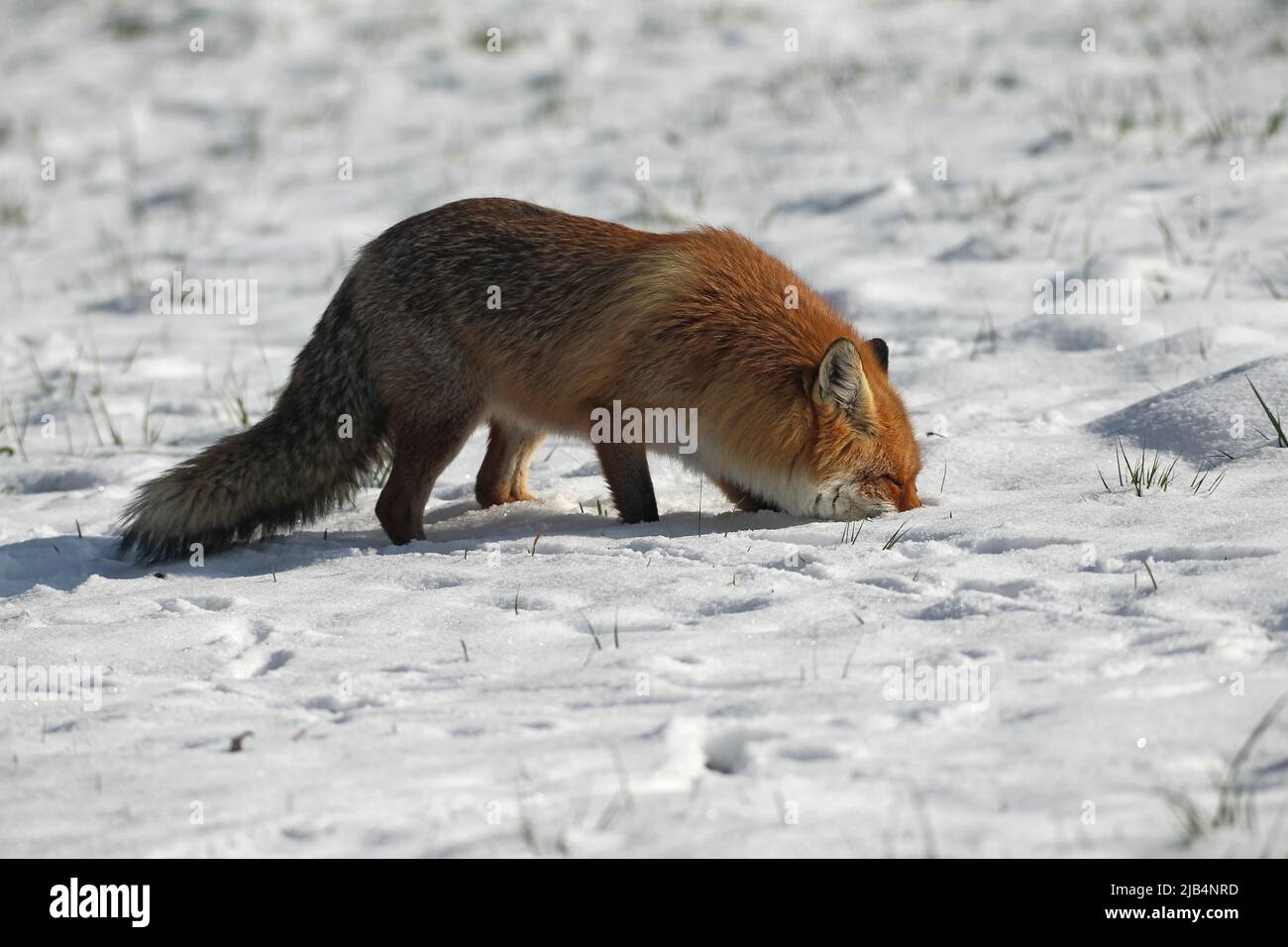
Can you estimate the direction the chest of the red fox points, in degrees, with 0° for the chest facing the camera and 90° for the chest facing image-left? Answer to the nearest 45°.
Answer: approximately 270°
